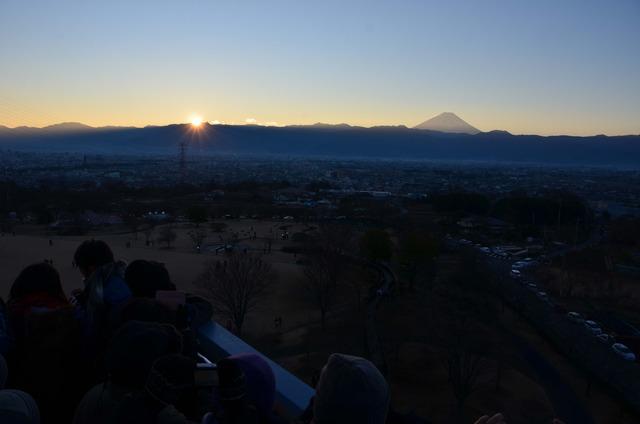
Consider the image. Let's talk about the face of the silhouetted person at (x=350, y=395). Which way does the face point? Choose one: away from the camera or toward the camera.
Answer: away from the camera

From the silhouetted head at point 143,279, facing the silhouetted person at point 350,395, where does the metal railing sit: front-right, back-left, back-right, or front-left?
front-left

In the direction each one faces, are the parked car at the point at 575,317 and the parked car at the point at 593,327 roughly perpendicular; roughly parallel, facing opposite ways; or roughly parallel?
roughly parallel
